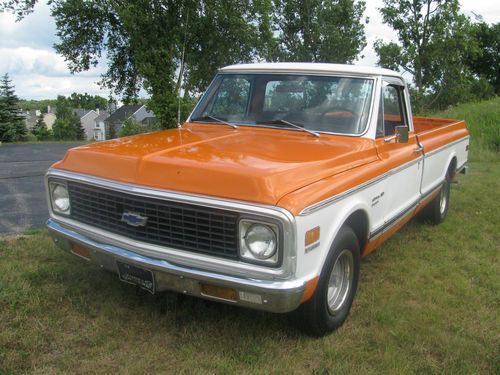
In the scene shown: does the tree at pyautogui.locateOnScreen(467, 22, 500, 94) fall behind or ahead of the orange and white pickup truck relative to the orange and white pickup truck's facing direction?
behind

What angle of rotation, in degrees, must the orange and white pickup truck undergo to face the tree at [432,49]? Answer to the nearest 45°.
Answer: approximately 135° to its right

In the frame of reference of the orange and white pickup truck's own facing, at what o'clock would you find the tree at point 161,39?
The tree is roughly at 4 o'clock from the orange and white pickup truck.

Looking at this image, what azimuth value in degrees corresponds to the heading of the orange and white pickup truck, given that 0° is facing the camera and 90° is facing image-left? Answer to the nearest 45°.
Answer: approximately 45°

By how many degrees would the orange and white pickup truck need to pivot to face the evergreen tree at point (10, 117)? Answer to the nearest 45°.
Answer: approximately 90° to its right
